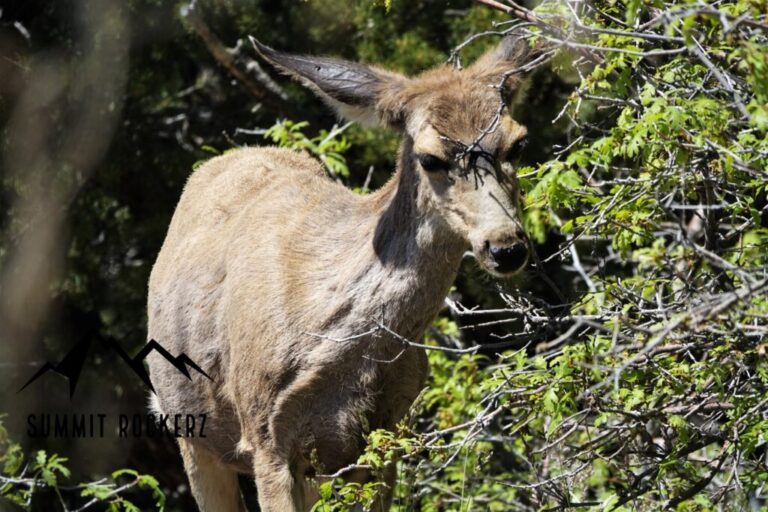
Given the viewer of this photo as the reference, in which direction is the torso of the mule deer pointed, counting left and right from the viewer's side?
facing the viewer and to the right of the viewer
